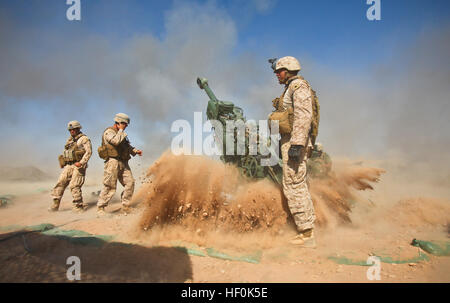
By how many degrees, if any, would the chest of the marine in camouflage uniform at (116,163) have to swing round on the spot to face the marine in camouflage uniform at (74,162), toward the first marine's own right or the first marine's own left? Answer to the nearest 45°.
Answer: approximately 180°

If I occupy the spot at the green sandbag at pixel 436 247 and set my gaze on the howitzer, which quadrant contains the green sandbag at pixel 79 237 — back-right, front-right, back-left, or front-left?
front-left

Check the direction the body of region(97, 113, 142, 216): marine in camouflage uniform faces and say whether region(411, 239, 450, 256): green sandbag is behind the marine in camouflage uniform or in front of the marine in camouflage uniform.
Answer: in front

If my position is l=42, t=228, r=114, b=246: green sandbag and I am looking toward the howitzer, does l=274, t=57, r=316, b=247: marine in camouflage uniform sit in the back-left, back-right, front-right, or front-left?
front-right

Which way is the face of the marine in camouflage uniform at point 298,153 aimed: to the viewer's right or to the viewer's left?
to the viewer's left

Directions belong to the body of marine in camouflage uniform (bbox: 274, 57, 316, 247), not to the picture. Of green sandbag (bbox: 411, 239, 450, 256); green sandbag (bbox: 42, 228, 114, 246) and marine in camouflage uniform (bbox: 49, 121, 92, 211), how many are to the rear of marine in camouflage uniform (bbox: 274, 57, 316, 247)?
1

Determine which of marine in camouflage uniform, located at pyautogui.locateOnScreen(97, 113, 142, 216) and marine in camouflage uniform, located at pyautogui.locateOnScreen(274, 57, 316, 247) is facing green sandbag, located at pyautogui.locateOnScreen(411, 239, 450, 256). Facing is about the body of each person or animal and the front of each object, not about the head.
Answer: marine in camouflage uniform, located at pyautogui.locateOnScreen(97, 113, 142, 216)

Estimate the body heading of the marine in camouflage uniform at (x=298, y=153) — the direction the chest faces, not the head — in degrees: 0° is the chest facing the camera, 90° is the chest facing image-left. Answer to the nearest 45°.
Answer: approximately 90°

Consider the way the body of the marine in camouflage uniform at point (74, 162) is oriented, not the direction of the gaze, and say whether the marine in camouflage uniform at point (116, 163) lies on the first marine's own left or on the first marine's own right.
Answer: on the first marine's own left

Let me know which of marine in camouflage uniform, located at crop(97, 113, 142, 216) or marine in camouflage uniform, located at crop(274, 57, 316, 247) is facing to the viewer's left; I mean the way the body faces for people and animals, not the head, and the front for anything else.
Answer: marine in camouflage uniform, located at crop(274, 57, 316, 247)

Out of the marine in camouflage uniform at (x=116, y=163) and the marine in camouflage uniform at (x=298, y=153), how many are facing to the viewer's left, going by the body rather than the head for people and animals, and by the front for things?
1

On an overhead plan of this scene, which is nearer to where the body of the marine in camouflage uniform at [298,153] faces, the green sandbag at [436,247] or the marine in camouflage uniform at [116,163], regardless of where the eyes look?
the marine in camouflage uniform
